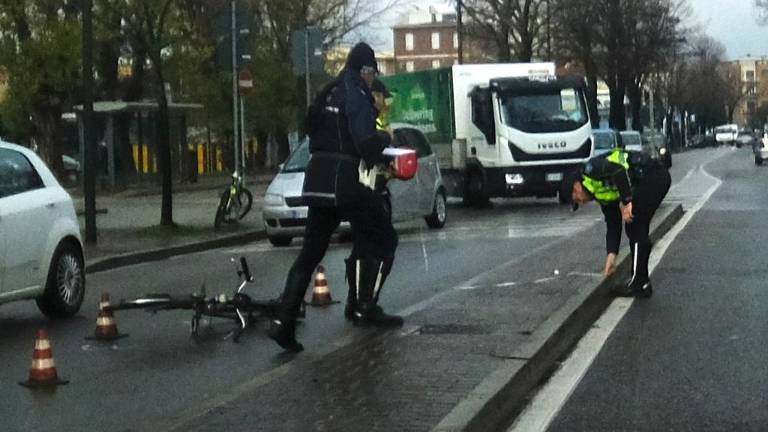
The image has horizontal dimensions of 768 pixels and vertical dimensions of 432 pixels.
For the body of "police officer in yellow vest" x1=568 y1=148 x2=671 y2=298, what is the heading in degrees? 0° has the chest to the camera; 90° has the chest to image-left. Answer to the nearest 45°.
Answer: approximately 90°

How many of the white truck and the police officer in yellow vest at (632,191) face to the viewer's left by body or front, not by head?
1

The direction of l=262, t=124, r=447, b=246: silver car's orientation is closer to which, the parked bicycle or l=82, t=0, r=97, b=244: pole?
the pole

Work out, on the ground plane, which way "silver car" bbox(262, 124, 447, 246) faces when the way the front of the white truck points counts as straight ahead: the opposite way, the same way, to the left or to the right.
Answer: to the right

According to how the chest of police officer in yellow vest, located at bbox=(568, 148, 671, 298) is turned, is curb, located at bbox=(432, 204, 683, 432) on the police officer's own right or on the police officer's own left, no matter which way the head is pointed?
on the police officer's own left

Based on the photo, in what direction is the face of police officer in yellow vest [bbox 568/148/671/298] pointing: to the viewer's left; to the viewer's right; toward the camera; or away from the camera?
to the viewer's left

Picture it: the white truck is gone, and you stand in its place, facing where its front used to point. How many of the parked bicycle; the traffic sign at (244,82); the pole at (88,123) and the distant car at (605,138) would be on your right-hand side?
3

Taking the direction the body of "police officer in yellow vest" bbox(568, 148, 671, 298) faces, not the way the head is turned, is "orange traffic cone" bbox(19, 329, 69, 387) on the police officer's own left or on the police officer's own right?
on the police officer's own left
